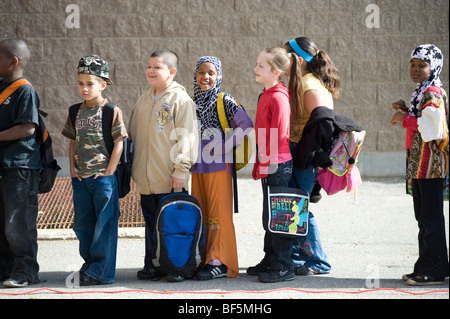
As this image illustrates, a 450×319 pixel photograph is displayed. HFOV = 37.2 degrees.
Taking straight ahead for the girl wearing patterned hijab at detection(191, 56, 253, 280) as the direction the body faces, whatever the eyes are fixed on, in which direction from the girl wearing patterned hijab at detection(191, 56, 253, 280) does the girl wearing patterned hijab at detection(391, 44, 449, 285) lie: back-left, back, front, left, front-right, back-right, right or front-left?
back-left

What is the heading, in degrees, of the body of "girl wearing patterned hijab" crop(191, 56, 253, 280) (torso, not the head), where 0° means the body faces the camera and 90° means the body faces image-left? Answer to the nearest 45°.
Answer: approximately 45°

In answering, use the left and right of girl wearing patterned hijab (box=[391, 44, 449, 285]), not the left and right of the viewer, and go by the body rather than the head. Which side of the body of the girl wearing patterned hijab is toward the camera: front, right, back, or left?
left

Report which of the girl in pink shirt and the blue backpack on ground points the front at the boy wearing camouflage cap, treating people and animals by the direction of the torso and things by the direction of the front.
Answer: the girl in pink shirt

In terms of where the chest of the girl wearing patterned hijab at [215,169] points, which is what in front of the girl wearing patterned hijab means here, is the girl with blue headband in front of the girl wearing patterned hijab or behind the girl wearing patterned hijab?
behind

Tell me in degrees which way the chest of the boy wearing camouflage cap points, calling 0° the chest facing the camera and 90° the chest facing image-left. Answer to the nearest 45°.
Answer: approximately 45°

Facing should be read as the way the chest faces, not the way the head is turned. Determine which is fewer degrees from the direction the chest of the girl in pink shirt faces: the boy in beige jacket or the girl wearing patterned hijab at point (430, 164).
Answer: the boy in beige jacket

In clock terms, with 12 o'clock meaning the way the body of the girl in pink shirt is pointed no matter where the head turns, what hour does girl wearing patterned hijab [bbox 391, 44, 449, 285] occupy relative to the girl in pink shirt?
The girl wearing patterned hijab is roughly at 6 o'clock from the girl in pink shirt.

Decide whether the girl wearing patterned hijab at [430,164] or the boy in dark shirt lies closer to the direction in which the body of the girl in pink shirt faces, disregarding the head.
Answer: the boy in dark shirt
